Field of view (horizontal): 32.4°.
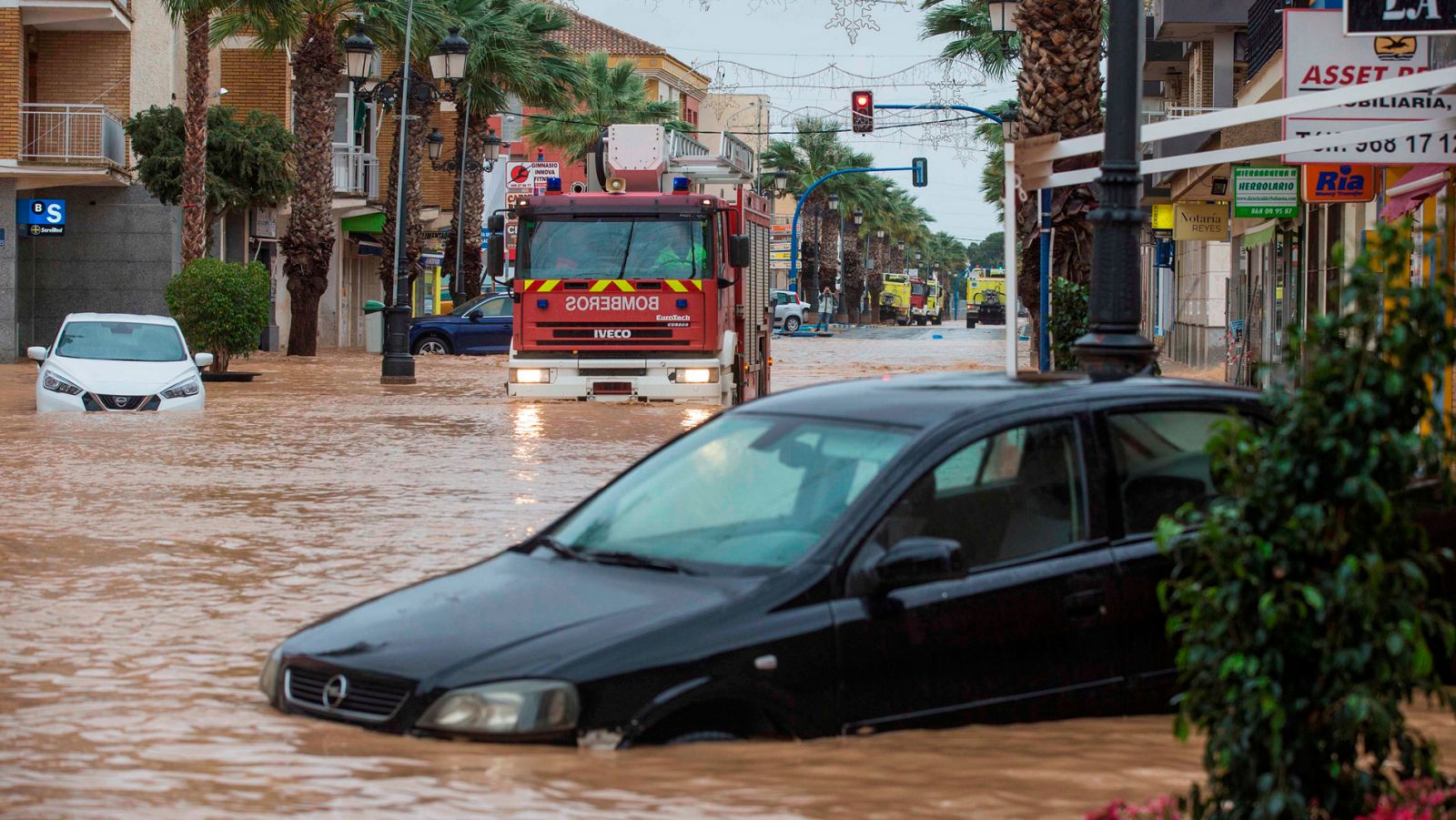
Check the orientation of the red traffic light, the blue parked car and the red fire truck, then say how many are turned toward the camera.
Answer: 2

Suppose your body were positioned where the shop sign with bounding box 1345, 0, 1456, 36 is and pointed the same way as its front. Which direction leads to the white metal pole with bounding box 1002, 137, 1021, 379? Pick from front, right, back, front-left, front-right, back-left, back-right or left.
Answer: front-right

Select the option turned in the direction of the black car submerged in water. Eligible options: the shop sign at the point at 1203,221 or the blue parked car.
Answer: the shop sign

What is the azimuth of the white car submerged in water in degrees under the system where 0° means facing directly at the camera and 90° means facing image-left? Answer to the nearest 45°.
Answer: approximately 0°

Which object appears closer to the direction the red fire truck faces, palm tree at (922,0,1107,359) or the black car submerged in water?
the black car submerged in water

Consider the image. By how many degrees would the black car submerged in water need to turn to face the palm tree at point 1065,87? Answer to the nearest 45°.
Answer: approximately 135° to its right

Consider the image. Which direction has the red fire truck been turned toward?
toward the camera

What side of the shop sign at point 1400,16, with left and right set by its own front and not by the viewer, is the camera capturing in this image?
front

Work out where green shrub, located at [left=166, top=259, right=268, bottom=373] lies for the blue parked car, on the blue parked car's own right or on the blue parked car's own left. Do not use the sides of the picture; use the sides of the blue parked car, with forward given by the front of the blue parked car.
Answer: on the blue parked car's own left
